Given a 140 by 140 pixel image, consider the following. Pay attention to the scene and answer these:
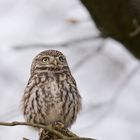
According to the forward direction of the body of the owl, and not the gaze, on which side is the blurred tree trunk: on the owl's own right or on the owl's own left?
on the owl's own left

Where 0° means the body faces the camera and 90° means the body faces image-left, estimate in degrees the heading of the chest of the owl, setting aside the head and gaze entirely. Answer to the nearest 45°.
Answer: approximately 0°
